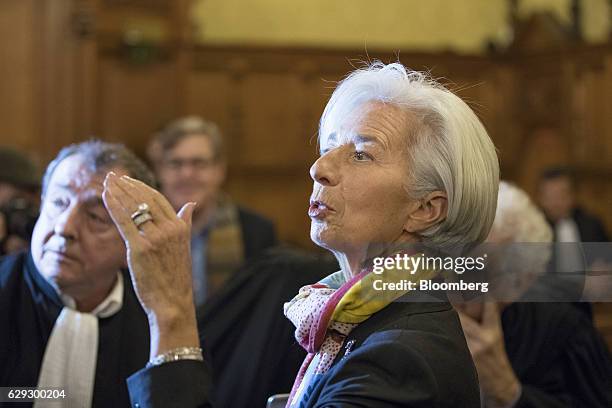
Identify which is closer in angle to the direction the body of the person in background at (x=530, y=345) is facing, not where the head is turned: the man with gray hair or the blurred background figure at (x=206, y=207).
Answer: the man with gray hair

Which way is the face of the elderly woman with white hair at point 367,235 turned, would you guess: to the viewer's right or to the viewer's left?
to the viewer's left

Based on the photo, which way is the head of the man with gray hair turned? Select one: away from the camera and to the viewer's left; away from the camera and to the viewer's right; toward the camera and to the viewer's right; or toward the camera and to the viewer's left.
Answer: toward the camera and to the viewer's left

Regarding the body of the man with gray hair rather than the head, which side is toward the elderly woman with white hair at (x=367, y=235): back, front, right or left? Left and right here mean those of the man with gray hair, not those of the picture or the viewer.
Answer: left

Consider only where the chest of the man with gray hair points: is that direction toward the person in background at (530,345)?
no

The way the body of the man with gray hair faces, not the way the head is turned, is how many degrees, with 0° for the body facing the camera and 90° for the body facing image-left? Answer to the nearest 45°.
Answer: approximately 45°

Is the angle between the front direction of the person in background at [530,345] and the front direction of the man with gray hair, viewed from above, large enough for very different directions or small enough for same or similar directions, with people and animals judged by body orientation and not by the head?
same or similar directions

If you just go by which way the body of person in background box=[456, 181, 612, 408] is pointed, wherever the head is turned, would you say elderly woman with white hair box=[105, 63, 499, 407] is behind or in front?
in front

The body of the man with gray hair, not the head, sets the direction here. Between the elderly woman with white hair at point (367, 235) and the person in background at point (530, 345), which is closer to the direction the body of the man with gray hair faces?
the elderly woman with white hair

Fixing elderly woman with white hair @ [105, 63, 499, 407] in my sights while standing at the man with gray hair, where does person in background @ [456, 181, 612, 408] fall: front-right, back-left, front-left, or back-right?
front-left

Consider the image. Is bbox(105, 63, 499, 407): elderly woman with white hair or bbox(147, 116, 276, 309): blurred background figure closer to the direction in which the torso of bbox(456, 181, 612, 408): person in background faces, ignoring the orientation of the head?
the elderly woman with white hair

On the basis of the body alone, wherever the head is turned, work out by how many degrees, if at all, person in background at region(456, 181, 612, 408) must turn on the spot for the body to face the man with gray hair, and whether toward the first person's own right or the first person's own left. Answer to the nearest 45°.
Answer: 0° — they already face them

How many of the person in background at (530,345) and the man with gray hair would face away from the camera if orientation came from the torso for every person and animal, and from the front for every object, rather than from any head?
0

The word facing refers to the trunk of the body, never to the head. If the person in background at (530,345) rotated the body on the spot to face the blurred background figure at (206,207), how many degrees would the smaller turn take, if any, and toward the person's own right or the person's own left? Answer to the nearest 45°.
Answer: approximately 90° to the person's own right

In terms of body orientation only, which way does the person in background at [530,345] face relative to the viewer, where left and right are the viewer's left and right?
facing the viewer and to the left of the viewer

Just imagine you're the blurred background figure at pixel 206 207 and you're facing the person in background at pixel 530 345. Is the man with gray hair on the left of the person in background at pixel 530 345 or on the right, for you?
right
